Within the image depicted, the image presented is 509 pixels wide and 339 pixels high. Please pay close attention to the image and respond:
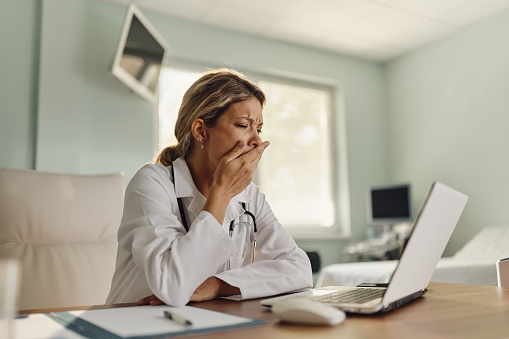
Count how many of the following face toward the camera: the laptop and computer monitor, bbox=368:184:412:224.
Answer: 1

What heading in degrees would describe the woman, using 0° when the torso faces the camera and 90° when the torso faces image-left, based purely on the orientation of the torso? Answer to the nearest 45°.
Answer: approximately 315°

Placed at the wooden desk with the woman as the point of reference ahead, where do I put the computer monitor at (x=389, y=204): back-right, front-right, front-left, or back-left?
front-right

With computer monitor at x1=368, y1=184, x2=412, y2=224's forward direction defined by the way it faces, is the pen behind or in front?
in front

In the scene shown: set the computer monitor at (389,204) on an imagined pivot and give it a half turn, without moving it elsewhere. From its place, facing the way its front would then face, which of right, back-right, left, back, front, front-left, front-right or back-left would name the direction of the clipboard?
back

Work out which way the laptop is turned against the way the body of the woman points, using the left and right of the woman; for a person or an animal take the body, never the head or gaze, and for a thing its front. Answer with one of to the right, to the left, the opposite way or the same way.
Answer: the opposite way

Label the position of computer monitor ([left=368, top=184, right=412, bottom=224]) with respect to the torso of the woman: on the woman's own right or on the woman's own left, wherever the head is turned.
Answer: on the woman's own left

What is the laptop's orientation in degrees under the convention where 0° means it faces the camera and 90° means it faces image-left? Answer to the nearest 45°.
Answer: approximately 135°

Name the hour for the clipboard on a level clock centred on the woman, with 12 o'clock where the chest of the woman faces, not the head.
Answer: The clipboard is roughly at 2 o'clock from the woman.

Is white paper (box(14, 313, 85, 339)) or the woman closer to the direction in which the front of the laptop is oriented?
the woman

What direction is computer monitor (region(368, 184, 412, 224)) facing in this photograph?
toward the camera

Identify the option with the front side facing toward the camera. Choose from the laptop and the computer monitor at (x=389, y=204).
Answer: the computer monitor

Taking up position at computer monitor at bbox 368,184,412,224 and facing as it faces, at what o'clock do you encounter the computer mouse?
The computer mouse is roughly at 12 o'clock from the computer monitor.
